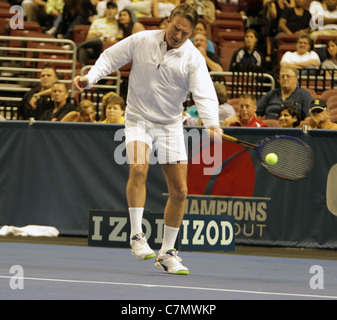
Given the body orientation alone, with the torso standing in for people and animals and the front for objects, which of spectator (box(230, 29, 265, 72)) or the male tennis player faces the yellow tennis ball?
the spectator

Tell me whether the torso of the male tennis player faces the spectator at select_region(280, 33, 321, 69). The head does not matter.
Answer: no

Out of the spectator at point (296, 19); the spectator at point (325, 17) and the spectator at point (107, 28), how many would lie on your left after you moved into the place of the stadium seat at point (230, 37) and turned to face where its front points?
2

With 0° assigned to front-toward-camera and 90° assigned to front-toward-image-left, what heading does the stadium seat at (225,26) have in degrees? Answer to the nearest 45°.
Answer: approximately 0°

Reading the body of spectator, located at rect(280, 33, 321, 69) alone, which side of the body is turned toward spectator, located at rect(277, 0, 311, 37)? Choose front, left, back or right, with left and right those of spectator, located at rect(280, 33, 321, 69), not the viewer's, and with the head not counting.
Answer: back

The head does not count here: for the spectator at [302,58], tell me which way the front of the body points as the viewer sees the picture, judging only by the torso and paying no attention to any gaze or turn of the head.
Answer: toward the camera

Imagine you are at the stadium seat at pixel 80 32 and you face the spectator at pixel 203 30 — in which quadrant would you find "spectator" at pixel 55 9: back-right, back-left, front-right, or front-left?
back-left

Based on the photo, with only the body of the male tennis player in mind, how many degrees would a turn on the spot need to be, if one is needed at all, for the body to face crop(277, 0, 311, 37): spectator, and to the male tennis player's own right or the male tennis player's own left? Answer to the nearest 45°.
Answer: approximately 180°

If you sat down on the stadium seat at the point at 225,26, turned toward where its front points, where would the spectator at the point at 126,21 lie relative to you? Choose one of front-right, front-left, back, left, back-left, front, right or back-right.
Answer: front-right

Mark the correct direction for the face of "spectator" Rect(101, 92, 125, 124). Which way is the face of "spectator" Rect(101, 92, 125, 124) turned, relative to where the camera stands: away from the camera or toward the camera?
toward the camera

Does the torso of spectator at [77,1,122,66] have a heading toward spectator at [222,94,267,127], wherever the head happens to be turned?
no

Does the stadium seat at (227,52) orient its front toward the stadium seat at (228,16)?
no

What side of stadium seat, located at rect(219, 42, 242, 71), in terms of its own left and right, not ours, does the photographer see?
front

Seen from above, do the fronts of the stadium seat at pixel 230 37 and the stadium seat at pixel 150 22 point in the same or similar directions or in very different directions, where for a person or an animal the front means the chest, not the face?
same or similar directions

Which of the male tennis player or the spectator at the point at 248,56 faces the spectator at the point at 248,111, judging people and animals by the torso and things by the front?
the spectator at the point at 248,56

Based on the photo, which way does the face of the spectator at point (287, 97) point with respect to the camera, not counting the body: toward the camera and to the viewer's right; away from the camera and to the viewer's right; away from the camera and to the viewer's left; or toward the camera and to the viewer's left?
toward the camera and to the viewer's left

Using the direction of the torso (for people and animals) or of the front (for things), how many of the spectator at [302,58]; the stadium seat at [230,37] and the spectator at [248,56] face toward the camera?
3

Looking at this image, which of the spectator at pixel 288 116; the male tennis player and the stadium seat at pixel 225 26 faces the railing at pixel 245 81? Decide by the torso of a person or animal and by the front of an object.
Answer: the stadium seat

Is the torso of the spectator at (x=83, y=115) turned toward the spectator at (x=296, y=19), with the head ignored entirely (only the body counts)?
no

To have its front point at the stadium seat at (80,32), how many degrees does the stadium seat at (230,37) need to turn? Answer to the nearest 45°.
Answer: approximately 90° to its right

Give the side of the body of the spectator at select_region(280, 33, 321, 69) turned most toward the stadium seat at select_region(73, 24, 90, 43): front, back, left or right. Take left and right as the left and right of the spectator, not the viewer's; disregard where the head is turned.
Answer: right

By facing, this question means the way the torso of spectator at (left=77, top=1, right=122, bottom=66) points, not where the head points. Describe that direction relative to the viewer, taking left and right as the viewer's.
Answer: facing the viewer and to the left of the viewer

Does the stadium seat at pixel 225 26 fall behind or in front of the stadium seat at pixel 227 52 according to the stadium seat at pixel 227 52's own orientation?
behind
